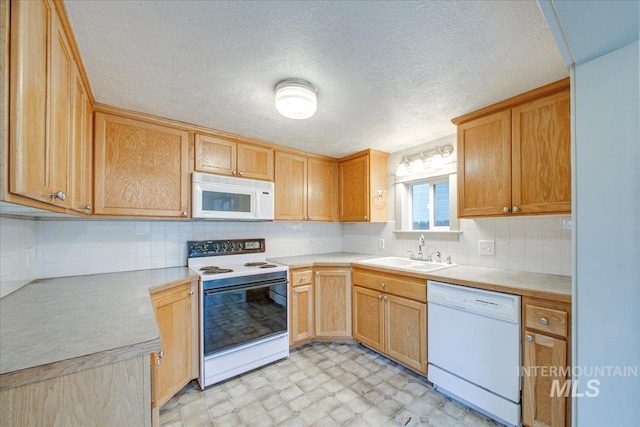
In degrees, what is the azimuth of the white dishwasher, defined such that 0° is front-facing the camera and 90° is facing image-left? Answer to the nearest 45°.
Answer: approximately 45°

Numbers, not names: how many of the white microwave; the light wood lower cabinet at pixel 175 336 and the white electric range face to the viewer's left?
0

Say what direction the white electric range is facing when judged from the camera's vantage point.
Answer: facing the viewer and to the right of the viewer

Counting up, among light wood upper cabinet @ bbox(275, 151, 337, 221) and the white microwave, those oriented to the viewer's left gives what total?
0

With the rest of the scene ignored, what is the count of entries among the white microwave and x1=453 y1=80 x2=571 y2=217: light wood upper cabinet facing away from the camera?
0

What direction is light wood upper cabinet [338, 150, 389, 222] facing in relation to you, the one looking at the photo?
facing the viewer and to the left of the viewer

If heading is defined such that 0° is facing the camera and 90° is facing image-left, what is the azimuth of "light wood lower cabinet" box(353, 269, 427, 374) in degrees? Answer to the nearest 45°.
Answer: approximately 45°

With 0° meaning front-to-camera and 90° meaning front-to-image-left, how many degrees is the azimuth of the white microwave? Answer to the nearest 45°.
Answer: approximately 315°
